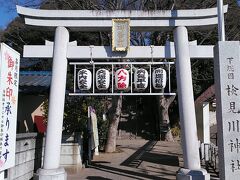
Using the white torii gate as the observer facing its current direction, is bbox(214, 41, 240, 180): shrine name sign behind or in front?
in front

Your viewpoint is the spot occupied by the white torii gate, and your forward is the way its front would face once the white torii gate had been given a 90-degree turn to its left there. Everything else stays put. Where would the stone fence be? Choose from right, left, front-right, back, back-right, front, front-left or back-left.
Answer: front-left

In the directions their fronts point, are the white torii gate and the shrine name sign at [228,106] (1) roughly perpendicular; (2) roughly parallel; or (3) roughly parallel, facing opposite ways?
roughly parallel

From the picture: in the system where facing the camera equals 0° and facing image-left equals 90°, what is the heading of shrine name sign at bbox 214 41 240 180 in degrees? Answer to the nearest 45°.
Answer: approximately 0°

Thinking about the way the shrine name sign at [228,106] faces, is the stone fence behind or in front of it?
behind

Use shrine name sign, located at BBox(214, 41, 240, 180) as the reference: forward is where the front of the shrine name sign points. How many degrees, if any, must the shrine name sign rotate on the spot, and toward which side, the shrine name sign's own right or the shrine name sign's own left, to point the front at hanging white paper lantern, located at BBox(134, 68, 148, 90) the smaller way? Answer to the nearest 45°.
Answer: approximately 135° to the shrine name sign's own right

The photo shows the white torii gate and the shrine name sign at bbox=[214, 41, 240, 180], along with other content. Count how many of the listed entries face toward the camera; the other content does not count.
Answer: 2

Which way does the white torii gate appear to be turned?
toward the camera

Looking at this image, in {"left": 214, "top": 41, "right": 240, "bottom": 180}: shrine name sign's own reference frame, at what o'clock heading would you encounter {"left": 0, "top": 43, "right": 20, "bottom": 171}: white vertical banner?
The white vertical banner is roughly at 2 o'clock from the shrine name sign.

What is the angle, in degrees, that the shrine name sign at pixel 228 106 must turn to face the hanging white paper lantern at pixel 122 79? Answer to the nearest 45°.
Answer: approximately 135° to its right
